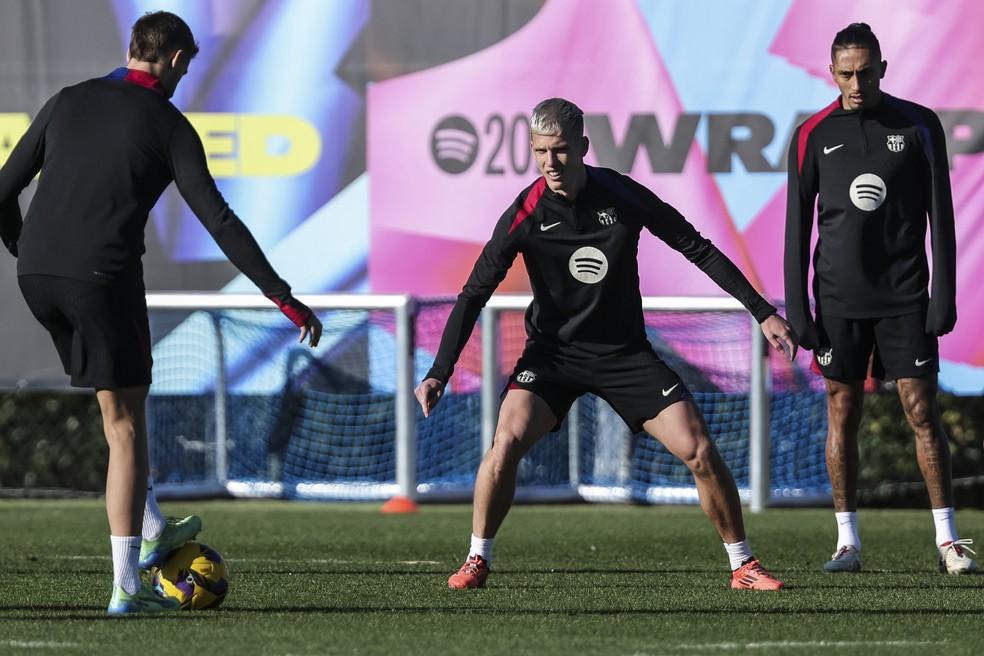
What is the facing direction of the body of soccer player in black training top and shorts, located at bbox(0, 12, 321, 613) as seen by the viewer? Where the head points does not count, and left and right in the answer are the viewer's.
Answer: facing away from the viewer and to the right of the viewer

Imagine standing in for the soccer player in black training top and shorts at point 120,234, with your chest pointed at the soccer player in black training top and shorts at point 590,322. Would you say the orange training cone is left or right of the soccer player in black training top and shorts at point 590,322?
left

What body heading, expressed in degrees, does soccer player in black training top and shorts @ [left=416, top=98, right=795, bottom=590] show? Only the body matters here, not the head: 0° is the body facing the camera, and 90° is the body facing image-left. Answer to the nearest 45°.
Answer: approximately 0°

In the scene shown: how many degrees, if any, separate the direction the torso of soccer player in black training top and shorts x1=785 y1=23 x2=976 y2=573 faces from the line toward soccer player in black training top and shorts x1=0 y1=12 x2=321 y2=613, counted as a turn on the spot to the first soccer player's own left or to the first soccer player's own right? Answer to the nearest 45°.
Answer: approximately 45° to the first soccer player's own right

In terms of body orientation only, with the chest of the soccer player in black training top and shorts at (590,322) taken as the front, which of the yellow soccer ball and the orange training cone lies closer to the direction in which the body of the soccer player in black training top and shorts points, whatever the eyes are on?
the yellow soccer ball

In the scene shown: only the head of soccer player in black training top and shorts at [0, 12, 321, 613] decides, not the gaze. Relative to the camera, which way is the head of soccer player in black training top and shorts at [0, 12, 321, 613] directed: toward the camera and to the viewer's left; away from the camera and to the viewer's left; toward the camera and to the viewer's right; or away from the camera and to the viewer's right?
away from the camera and to the viewer's right

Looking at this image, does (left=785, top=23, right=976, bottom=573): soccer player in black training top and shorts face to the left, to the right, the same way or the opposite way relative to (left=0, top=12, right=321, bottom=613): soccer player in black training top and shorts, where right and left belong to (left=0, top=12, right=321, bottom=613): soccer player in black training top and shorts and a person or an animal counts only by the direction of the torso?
the opposite way

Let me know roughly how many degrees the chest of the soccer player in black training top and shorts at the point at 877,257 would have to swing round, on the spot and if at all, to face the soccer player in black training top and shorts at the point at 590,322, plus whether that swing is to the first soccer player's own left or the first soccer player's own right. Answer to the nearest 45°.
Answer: approximately 45° to the first soccer player's own right

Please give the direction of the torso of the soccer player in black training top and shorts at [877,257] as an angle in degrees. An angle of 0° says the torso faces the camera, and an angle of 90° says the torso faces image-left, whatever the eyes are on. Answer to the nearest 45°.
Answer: approximately 0°
